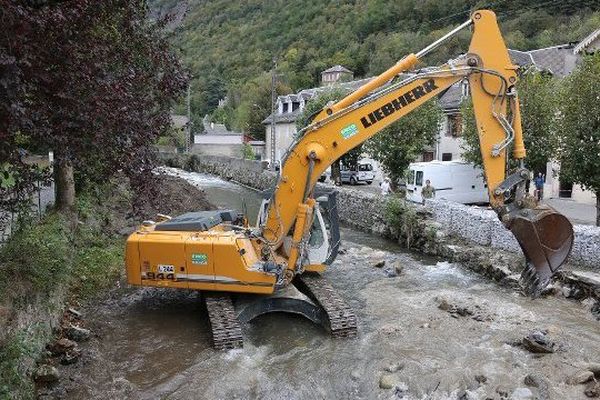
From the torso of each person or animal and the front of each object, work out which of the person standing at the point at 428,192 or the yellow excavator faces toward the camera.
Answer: the person standing

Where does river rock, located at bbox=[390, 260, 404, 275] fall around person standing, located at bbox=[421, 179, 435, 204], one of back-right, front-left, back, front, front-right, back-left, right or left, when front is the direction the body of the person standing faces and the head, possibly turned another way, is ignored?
front

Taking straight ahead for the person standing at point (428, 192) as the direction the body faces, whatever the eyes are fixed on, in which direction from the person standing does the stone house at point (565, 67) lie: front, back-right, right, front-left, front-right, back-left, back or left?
back-left

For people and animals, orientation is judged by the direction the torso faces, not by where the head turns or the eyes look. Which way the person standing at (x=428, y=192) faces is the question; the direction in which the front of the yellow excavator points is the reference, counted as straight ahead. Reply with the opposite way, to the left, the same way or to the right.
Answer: to the right

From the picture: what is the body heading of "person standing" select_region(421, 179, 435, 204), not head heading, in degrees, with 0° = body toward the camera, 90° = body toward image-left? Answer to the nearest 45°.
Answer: approximately 0°

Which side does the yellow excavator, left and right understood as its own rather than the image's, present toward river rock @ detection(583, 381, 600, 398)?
front

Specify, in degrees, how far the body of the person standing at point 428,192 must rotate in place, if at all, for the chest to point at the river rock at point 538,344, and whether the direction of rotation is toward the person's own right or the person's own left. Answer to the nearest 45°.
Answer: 0° — they already face it

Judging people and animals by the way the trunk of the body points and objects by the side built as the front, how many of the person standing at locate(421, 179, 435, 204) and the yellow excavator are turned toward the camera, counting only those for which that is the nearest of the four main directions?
1

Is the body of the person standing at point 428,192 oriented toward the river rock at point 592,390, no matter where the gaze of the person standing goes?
yes

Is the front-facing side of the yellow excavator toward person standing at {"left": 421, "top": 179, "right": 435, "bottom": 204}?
no

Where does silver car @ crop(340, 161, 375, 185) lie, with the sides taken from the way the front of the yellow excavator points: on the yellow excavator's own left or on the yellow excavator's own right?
on the yellow excavator's own left

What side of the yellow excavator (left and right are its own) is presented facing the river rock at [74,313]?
back

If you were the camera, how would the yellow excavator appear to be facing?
facing to the right of the viewer

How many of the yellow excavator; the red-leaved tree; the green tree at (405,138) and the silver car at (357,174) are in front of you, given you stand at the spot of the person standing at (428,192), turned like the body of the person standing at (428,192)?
2

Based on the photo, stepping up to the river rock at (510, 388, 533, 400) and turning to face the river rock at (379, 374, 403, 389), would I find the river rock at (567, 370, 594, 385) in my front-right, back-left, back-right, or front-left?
back-right

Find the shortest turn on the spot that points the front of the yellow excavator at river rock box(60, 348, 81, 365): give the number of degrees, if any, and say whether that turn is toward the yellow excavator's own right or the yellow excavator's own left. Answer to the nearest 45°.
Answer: approximately 135° to the yellow excavator's own right
